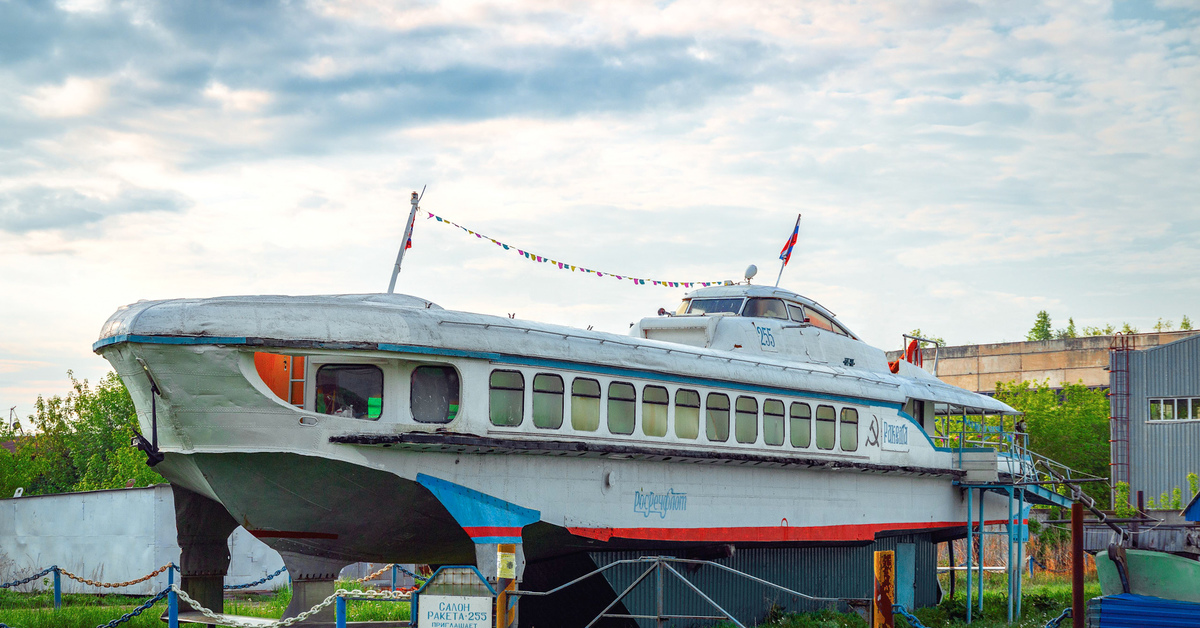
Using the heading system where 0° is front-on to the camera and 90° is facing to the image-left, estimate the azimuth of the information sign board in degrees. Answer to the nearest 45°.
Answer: approximately 0°

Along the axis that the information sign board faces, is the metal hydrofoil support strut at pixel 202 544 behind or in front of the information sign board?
behind

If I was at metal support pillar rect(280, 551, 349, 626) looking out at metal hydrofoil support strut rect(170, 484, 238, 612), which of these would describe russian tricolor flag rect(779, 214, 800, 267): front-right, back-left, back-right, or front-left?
back-right

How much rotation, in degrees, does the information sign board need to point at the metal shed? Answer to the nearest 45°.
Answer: approximately 135° to its left

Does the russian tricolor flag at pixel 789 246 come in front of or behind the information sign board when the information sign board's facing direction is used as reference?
behind
